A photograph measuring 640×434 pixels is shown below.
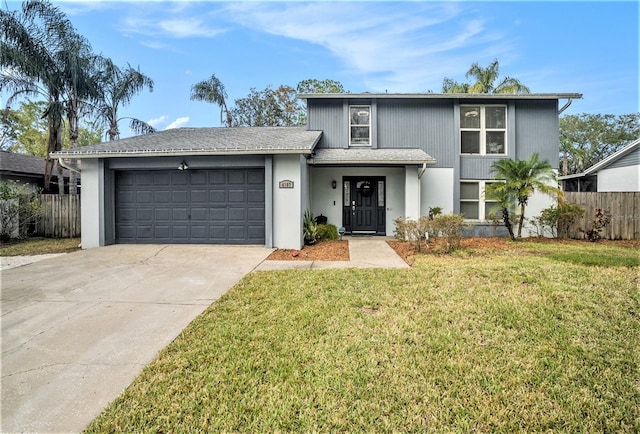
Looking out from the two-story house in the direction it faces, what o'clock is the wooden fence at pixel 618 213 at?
The wooden fence is roughly at 9 o'clock from the two-story house.

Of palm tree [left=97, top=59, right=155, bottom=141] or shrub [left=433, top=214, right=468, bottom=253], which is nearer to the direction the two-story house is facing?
the shrub

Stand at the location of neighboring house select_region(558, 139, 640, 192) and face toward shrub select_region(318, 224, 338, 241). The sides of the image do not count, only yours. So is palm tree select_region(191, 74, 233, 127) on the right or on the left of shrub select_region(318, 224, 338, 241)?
right

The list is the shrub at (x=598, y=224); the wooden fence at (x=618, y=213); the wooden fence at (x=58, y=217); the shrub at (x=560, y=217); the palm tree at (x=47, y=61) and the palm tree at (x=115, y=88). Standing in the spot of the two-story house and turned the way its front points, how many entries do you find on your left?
3

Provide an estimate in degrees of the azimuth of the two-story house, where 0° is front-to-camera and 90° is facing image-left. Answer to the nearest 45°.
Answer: approximately 0°

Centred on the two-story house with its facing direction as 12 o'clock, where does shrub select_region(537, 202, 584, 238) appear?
The shrub is roughly at 9 o'clock from the two-story house.

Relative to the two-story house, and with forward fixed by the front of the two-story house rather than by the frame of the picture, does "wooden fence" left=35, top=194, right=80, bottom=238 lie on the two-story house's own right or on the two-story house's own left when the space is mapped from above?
on the two-story house's own right

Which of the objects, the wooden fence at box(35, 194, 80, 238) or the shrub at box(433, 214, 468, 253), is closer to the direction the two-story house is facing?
the shrub

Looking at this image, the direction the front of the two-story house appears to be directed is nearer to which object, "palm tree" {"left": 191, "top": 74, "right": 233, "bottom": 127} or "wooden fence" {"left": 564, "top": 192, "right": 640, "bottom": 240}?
the wooden fence

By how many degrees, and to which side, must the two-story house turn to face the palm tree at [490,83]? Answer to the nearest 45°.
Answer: approximately 135° to its left

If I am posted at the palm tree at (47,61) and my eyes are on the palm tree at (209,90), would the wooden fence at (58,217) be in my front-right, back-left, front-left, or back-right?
back-right

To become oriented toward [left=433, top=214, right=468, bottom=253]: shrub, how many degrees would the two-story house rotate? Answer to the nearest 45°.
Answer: approximately 45° to its left
